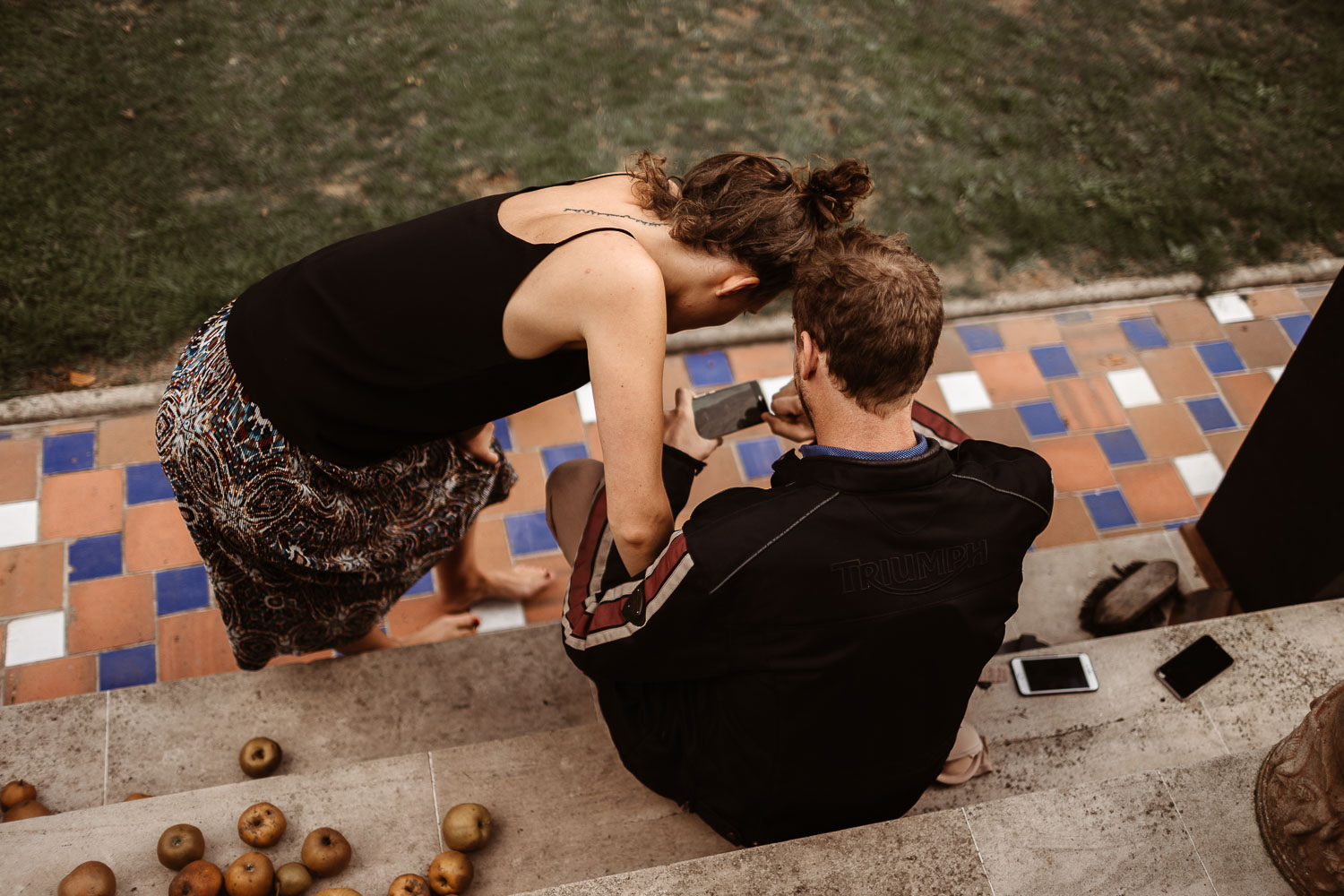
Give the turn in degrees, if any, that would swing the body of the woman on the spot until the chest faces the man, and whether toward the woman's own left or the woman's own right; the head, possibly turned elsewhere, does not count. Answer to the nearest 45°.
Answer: approximately 45° to the woman's own right

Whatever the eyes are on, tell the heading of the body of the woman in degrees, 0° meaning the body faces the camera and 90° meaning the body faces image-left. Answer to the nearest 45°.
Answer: approximately 270°

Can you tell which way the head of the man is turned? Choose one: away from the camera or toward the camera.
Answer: away from the camera

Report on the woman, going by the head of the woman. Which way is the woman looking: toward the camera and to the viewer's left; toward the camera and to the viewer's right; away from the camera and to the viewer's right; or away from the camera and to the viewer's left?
away from the camera and to the viewer's right

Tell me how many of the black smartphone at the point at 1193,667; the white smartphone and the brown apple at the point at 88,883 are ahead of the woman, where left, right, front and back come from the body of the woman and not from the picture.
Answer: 2
